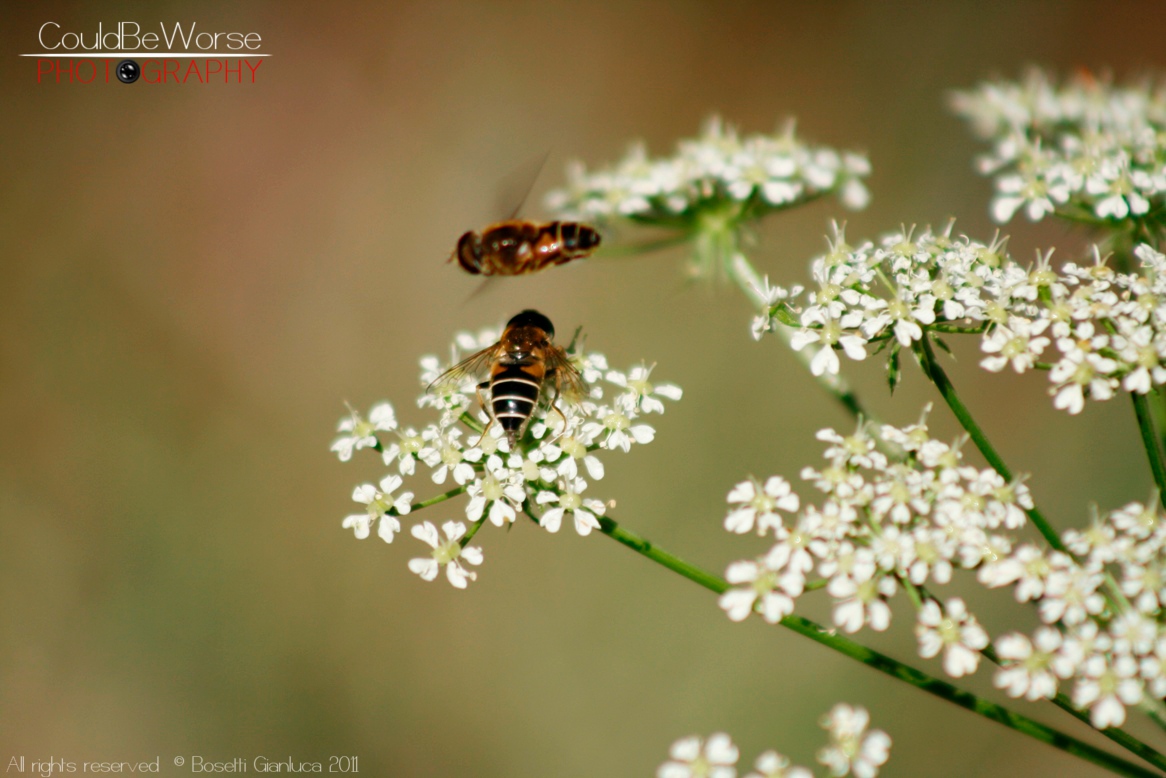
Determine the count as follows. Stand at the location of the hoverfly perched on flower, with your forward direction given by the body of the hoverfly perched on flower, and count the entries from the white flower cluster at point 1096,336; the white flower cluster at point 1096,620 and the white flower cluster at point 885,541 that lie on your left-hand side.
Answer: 0

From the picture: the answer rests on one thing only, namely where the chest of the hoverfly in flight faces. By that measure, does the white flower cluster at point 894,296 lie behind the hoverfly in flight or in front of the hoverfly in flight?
behind

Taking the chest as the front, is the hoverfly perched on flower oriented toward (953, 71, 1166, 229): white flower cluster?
no

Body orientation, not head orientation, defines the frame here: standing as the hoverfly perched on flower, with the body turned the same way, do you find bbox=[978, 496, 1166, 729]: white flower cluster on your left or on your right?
on your right

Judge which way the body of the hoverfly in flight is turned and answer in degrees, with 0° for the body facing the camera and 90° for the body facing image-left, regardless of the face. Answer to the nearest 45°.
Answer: approximately 90°

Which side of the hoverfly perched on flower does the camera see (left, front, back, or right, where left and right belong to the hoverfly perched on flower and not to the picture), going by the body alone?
back

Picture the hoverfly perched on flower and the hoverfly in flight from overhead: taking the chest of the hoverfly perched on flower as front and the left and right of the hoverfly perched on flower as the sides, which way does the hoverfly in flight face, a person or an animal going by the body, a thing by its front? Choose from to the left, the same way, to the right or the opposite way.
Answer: to the left
